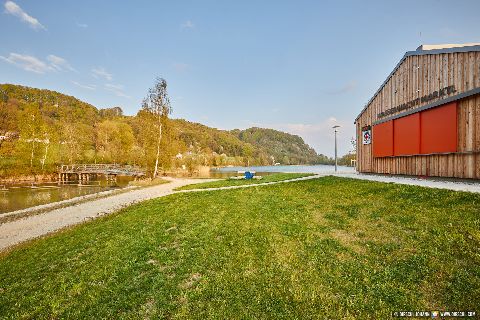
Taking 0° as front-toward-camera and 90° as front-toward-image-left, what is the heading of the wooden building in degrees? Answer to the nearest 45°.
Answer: approximately 45°
